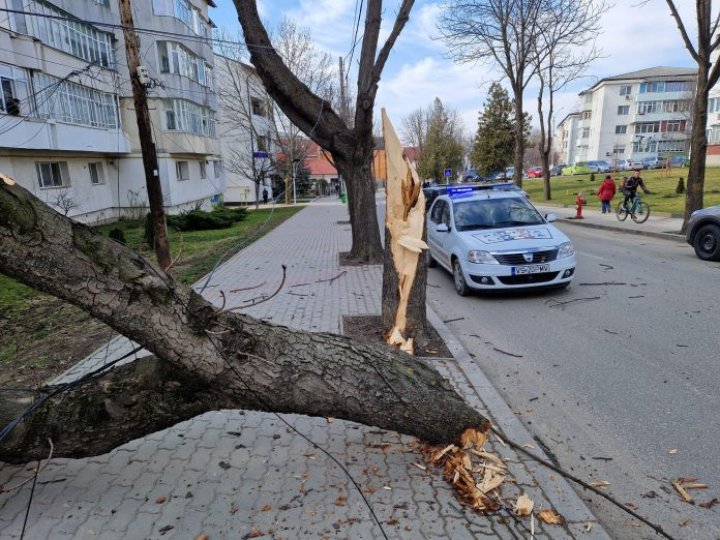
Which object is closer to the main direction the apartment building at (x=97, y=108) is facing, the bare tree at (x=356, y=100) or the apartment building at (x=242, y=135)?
the bare tree

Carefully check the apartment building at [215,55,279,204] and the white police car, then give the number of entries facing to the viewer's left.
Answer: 0

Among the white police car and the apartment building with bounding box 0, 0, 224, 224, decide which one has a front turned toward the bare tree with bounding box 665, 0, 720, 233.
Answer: the apartment building

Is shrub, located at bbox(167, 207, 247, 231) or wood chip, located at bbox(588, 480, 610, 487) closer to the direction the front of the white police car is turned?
the wood chip

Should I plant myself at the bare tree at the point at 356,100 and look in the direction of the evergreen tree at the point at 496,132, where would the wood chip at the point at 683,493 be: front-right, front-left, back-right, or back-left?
back-right

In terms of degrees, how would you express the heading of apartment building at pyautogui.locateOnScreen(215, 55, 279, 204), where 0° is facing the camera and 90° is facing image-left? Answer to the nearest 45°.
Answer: approximately 315°

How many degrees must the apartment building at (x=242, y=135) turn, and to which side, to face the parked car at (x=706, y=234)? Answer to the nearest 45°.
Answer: approximately 45° to its right

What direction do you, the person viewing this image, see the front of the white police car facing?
facing the viewer and to the right of the viewer

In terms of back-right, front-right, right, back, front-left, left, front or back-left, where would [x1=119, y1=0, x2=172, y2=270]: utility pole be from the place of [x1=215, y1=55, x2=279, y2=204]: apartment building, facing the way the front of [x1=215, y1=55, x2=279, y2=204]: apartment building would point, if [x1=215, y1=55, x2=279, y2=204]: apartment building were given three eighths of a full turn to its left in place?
back

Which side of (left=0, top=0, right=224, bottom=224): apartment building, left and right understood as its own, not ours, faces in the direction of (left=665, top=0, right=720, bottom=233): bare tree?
front

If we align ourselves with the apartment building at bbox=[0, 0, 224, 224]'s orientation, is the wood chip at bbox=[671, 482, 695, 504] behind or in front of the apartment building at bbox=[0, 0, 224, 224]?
in front

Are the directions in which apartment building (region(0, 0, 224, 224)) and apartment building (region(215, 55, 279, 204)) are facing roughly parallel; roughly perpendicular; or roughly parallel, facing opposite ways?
roughly parallel

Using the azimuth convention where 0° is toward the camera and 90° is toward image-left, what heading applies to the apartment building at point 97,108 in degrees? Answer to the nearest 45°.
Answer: approximately 315°

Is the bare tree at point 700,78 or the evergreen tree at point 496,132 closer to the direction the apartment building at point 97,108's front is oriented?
the bare tree

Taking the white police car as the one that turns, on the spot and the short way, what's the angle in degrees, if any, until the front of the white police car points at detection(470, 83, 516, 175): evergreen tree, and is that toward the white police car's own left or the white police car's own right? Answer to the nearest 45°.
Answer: approximately 135° to the white police car's own left

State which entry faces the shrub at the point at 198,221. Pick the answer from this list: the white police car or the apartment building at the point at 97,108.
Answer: the apartment building

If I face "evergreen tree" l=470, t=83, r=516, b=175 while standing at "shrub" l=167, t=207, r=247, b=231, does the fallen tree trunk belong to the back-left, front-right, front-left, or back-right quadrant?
back-right

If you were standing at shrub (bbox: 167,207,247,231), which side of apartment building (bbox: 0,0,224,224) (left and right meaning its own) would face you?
front
